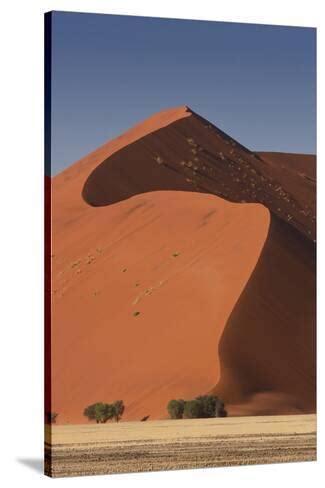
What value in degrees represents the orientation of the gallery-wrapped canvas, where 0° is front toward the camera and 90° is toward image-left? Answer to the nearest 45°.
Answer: approximately 315°
